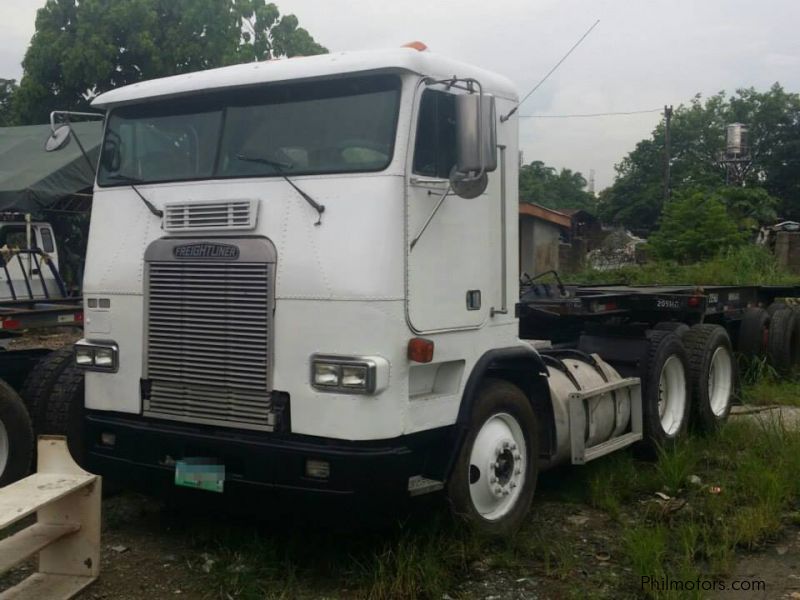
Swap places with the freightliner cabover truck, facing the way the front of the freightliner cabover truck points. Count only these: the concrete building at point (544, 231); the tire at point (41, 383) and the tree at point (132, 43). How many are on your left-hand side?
0

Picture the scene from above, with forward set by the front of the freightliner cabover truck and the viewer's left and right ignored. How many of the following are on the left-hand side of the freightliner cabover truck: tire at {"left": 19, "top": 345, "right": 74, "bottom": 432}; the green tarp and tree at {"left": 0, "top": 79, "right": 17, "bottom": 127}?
0

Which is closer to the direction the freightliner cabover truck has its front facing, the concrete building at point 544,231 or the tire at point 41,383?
the tire

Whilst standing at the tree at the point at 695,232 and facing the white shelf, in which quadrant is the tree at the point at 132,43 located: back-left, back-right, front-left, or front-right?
front-right

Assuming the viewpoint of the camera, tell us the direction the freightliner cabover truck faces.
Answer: facing the viewer and to the left of the viewer

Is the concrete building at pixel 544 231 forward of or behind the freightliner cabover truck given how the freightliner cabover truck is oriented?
behind

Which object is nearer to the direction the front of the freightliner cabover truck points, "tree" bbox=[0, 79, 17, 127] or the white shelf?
the white shelf

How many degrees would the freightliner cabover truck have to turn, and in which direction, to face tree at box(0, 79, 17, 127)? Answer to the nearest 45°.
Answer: approximately 90° to its right

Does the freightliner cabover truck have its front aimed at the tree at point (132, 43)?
no

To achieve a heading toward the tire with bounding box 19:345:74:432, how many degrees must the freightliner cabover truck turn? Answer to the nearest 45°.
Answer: approximately 90° to its right

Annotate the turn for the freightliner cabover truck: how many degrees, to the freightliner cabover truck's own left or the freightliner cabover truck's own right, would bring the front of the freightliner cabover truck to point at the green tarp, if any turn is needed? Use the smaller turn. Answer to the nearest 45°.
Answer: approximately 90° to the freightliner cabover truck's own right
